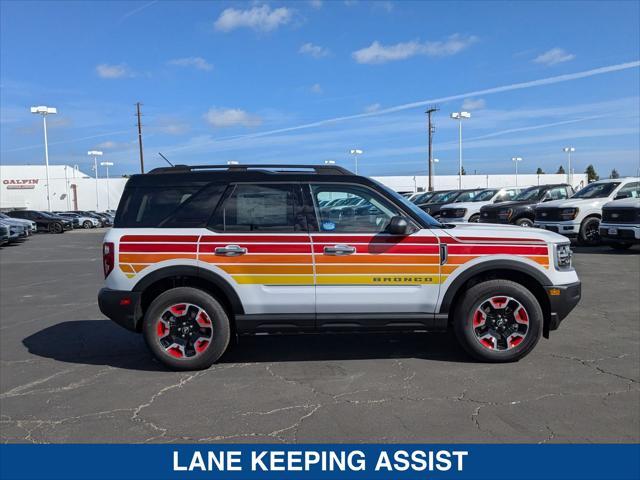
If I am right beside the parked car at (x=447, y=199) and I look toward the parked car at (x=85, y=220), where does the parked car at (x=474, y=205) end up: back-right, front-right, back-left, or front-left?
back-left

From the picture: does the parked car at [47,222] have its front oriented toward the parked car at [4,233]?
no

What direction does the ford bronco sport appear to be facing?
to the viewer's right

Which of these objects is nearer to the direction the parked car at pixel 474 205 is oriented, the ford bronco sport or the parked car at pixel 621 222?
the ford bronco sport

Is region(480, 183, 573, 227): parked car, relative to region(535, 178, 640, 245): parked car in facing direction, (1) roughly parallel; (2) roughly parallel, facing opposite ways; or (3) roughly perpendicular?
roughly parallel

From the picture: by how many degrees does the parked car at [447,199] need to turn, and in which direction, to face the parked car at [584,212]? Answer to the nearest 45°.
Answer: approximately 90° to its left

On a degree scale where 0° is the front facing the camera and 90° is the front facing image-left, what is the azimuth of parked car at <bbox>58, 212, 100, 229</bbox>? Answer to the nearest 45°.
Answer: approximately 315°

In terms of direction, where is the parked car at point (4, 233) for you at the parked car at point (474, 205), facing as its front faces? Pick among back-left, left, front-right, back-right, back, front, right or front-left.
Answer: front-right

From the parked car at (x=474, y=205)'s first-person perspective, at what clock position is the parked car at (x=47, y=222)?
the parked car at (x=47, y=222) is roughly at 2 o'clock from the parked car at (x=474, y=205).

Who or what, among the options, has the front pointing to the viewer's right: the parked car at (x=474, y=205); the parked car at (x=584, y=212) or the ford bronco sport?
the ford bronco sport

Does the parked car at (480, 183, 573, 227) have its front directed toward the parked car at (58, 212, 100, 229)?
no

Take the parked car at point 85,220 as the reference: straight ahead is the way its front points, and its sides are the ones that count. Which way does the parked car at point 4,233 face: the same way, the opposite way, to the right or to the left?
the same way

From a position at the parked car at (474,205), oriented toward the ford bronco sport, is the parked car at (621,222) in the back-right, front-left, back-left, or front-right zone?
front-left

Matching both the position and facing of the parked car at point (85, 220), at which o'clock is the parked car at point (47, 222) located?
the parked car at point (47, 222) is roughly at 2 o'clock from the parked car at point (85, 220).

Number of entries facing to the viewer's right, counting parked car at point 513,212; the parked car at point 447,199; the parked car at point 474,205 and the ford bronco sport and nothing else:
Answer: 1
